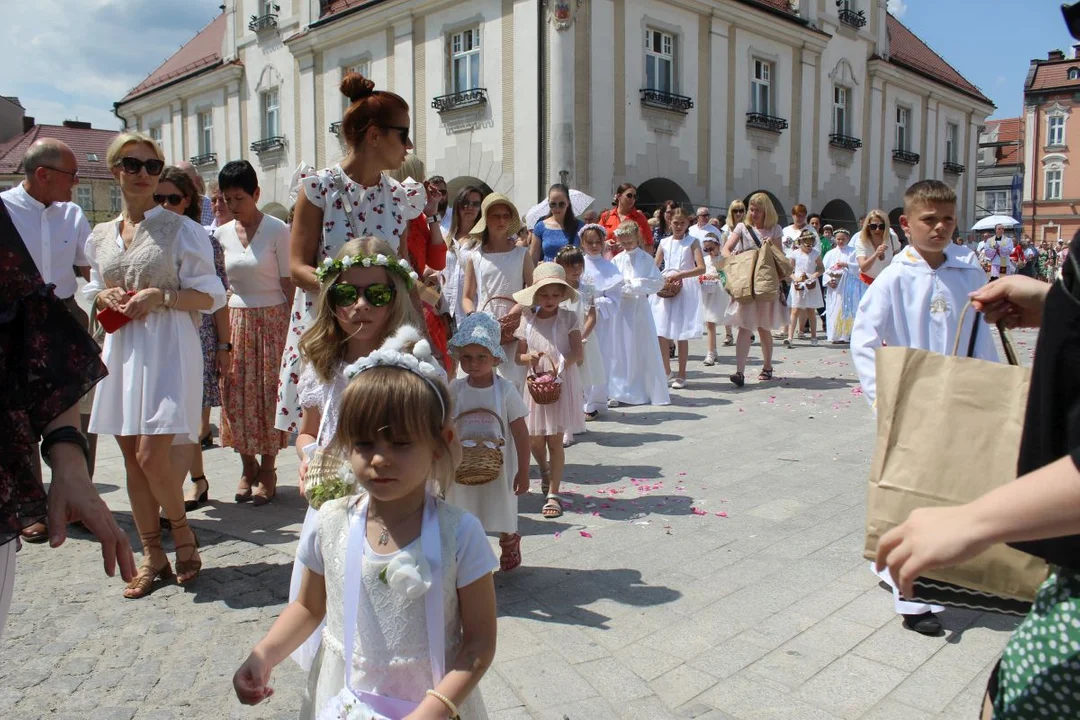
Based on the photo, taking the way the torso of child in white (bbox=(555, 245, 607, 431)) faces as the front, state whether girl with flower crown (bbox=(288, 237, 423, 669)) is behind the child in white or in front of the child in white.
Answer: in front

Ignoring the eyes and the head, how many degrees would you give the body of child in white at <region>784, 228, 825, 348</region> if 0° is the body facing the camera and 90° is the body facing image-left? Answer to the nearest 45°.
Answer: approximately 0°

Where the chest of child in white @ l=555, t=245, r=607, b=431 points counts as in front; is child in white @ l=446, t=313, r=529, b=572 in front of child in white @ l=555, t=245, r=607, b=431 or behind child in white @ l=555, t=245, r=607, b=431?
in front

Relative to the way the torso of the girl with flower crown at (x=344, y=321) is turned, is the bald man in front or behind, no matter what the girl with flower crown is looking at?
behind

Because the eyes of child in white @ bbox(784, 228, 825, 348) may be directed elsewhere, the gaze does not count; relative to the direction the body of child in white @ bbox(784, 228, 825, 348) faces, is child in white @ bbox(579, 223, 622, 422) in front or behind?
in front

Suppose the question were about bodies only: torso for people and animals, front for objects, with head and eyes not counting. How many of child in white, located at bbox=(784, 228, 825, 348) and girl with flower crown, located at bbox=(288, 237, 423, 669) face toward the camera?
2

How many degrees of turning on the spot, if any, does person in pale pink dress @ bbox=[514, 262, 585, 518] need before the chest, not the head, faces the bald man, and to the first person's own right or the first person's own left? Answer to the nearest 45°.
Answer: approximately 90° to the first person's own right

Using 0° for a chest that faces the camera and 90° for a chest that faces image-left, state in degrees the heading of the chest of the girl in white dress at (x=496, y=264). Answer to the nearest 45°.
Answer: approximately 0°

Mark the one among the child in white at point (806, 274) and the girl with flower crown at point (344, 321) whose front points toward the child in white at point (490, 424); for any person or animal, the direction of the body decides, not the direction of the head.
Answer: the child in white at point (806, 274)
